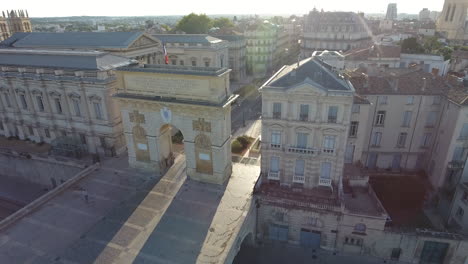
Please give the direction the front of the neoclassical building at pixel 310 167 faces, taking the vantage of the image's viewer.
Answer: facing the viewer

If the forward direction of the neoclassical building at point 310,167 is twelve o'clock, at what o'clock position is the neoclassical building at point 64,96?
the neoclassical building at point 64,96 is roughly at 3 o'clock from the neoclassical building at point 310,167.

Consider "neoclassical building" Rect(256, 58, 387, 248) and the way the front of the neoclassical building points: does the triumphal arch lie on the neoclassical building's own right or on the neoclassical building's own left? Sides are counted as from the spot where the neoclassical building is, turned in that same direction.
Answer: on the neoclassical building's own right
